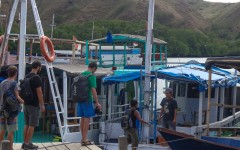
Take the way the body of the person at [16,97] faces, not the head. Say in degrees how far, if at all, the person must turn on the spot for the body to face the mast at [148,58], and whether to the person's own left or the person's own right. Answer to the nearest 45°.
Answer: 0° — they already face it

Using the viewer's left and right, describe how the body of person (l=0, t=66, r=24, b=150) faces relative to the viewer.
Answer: facing away from the viewer and to the right of the viewer

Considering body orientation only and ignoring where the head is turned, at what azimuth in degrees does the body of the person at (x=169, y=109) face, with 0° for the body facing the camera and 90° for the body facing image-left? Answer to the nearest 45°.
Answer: approximately 45°

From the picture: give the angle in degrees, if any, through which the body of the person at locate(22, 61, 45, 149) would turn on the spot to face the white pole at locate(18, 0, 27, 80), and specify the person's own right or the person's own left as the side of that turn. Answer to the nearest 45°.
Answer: approximately 90° to the person's own left

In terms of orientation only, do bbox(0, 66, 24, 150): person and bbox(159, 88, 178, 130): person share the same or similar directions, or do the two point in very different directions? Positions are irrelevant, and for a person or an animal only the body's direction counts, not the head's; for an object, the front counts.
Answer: very different directions
